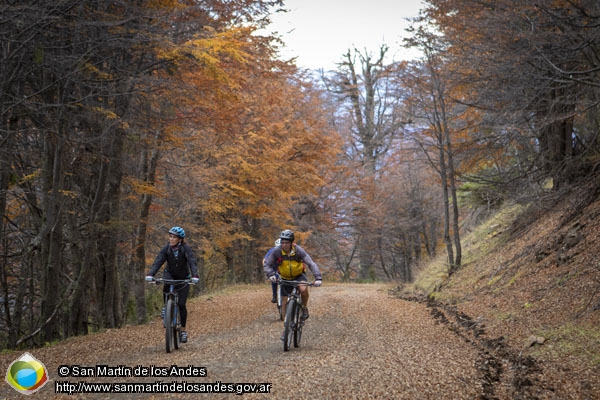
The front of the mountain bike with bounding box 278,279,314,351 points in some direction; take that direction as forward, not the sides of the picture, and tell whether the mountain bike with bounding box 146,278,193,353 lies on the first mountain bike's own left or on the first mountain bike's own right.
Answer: on the first mountain bike's own right

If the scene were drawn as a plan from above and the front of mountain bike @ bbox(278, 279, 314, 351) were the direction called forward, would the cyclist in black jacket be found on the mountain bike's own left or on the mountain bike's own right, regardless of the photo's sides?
on the mountain bike's own right

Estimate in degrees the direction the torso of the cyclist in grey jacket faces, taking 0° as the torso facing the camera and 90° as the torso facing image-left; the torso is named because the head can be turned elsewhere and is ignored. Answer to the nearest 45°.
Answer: approximately 0°

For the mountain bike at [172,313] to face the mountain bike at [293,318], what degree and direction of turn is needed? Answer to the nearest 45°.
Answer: approximately 90° to its left

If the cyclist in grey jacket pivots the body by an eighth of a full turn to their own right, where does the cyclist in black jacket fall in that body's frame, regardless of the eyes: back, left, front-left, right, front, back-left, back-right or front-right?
front-right

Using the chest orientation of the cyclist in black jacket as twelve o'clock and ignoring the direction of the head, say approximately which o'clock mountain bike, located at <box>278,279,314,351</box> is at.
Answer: The mountain bike is roughly at 10 o'clock from the cyclist in black jacket.

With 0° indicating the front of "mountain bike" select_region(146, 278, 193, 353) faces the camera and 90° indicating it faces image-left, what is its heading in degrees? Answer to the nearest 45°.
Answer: approximately 0°
